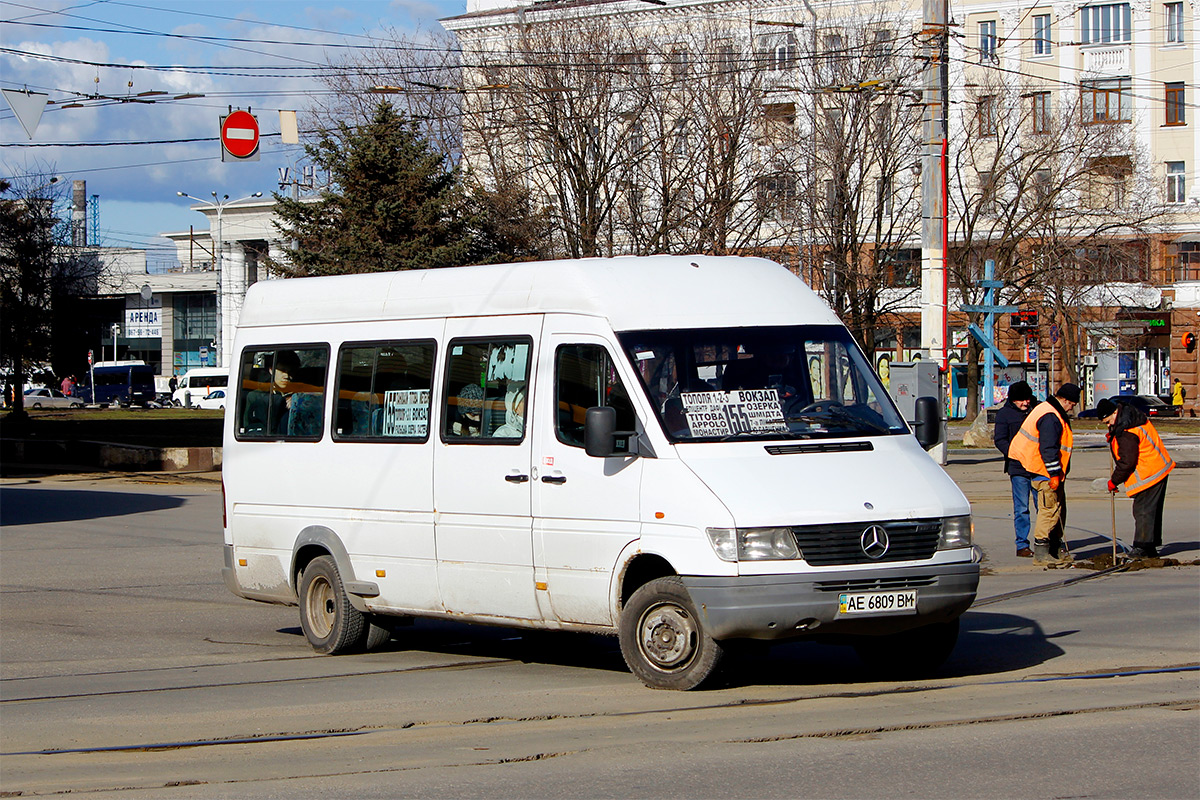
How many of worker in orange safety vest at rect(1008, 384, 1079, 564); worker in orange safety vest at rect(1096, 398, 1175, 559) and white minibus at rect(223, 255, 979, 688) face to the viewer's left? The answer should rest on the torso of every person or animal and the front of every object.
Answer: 1

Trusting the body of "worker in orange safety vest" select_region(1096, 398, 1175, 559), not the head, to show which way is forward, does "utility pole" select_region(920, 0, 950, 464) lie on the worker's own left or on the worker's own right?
on the worker's own right

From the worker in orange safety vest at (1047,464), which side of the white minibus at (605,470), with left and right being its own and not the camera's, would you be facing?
left

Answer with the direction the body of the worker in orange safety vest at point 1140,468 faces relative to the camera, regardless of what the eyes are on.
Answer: to the viewer's left

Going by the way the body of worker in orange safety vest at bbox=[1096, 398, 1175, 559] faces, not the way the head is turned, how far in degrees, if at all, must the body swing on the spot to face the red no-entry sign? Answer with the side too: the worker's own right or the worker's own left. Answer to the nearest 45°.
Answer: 0° — they already face it

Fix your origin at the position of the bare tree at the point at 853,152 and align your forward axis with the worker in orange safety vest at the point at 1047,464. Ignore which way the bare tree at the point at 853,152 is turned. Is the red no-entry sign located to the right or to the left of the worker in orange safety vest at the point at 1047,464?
right

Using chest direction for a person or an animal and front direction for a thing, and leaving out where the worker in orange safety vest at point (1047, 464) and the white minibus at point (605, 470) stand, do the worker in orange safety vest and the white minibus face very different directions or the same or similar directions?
same or similar directions

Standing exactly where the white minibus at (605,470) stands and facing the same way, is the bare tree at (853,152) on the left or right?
on its left

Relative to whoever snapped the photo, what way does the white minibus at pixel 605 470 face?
facing the viewer and to the right of the viewer

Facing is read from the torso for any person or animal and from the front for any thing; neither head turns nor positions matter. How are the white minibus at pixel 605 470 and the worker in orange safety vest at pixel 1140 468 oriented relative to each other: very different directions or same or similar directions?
very different directions

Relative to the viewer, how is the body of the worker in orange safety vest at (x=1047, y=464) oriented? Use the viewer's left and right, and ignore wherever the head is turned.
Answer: facing to the right of the viewer
